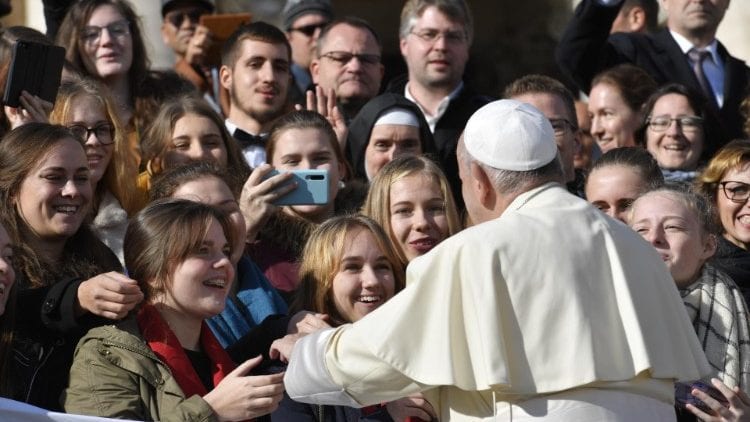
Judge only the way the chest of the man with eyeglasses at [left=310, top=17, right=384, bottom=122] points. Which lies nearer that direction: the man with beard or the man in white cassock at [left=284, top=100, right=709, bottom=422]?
the man in white cassock

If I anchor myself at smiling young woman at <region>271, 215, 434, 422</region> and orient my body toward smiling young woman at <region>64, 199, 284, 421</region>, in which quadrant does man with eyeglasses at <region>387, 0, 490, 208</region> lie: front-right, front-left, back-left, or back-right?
back-right

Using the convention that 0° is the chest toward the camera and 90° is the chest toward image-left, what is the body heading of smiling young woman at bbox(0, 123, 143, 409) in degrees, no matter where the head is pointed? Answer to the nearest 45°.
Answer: approximately 315°

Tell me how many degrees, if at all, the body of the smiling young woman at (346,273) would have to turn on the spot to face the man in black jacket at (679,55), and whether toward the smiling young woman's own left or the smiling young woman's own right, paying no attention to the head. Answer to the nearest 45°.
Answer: approximately 90° to the smiling young woman's own left

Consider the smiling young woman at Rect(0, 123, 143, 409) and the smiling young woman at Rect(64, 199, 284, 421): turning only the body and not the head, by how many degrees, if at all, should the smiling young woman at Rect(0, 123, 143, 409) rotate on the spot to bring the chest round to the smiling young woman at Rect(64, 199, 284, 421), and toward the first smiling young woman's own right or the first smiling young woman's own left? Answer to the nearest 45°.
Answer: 0° — they already face them

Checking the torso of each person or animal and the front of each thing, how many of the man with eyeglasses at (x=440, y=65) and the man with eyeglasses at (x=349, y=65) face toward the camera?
2

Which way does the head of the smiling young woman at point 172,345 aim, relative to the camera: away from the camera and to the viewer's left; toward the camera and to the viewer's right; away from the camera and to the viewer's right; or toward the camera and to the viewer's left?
toward the camera and to the viewer's right
